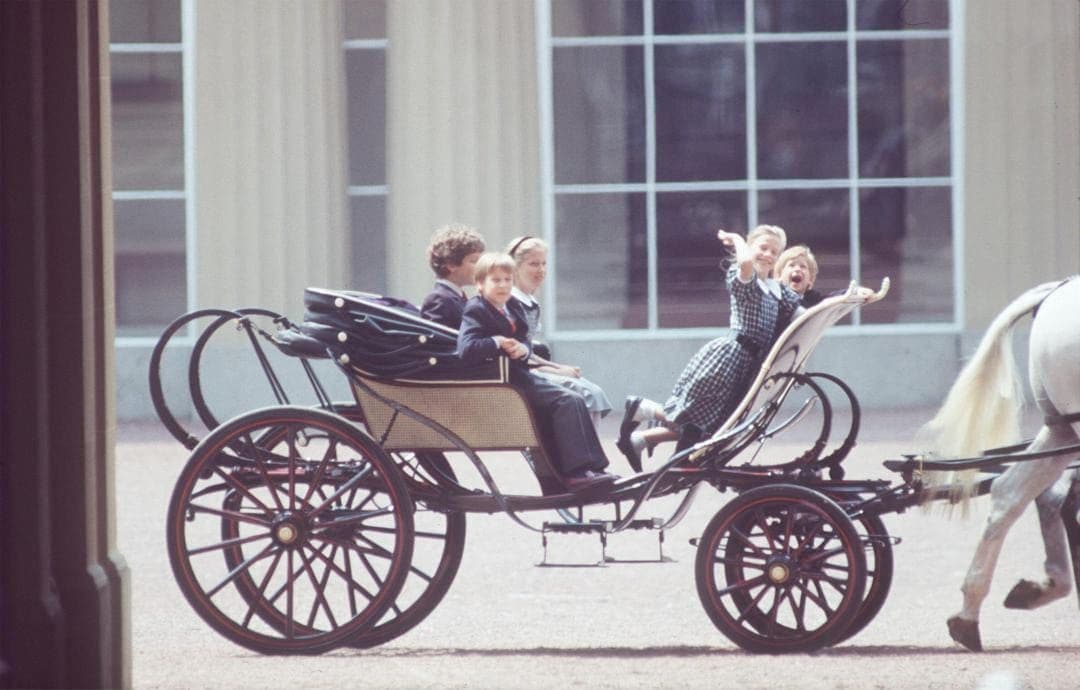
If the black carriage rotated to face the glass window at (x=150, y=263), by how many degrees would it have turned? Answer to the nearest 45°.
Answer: approximately 90° to its left

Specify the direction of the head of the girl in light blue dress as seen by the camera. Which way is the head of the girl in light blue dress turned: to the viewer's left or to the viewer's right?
to the viewer's right

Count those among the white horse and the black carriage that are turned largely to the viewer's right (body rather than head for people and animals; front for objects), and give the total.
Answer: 2

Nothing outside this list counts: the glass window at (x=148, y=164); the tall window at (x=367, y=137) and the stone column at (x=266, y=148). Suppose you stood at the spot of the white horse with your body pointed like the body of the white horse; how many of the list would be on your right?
0

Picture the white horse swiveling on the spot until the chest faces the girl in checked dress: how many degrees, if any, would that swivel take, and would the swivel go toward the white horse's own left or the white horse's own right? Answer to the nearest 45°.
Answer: approximately 180°

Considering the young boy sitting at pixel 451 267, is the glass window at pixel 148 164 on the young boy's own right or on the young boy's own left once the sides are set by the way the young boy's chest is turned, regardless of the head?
on the young boy's own left

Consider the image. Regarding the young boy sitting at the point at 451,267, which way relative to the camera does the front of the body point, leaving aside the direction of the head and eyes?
to the viewer's right

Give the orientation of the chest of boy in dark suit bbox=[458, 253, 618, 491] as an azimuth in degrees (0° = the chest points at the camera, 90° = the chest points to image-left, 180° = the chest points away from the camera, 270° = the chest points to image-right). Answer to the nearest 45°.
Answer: approximately 315°

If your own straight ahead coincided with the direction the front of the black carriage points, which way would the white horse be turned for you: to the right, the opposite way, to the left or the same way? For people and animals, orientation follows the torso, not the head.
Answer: the same way

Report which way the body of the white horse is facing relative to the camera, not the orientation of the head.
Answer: to the viewer's right

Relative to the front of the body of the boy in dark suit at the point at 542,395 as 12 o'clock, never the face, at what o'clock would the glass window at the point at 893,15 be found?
The glass window is roughly at 8 o'clock from the boy in dark suit.

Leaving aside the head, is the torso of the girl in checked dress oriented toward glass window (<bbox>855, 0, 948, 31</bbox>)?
no

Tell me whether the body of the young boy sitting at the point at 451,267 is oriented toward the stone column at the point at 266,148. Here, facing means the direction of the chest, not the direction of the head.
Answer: no

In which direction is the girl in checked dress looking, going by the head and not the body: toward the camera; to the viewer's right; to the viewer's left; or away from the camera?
toward the camera

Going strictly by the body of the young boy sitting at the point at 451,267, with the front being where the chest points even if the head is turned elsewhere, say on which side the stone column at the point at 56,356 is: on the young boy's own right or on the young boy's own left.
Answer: on the young boy's own right

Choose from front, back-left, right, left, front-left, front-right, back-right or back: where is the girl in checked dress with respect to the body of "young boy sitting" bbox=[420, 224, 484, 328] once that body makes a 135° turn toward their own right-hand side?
back-left

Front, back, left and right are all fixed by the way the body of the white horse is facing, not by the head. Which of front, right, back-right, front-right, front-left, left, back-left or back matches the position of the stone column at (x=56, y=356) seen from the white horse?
back-right

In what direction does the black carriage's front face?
to the viewer's right
